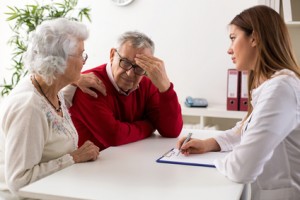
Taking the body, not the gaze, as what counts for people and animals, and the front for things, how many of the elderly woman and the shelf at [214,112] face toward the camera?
1

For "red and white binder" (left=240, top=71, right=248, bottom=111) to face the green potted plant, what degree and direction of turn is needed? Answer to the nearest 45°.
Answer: approximately 90° to its right

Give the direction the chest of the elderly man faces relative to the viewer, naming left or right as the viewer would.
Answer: facing the viewer and to the right of the viewer

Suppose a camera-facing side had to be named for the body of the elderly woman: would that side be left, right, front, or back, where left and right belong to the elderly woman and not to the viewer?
right

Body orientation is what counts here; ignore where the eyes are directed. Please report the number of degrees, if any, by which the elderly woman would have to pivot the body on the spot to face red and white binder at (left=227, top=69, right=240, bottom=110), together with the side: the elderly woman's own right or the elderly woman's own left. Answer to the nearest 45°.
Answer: approximately 45° to the elderly woman's own left

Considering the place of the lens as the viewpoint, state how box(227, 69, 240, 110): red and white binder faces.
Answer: facing the viewer

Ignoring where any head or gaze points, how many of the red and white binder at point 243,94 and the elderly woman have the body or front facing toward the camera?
1

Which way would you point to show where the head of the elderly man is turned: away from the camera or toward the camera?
toward the camera

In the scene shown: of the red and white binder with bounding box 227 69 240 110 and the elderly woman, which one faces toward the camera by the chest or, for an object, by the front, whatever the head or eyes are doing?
the red and white binder

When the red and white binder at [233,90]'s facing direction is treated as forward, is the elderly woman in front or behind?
in front

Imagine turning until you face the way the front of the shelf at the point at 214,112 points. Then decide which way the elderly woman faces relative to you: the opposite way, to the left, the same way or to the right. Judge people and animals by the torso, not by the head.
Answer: to the left

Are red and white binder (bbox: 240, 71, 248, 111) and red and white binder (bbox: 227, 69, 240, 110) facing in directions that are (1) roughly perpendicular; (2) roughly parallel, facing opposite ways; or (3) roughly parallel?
roughly parallel

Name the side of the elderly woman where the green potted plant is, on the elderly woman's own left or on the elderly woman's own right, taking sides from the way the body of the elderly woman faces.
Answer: on the elderly woman's own left

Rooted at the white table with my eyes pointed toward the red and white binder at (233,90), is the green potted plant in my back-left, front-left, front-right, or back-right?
front-left

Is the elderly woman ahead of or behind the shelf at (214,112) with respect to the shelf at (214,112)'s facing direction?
ahead

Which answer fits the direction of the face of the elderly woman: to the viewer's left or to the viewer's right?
to the viewer's right
